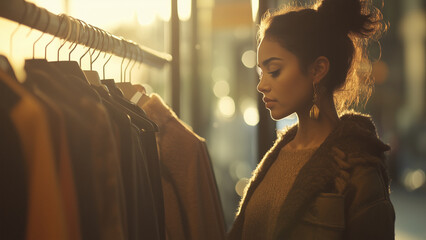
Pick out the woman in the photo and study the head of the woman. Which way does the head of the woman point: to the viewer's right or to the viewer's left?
to the viewer's left

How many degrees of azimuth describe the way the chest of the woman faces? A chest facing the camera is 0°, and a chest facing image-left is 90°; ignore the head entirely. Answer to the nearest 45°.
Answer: approximately 45°
